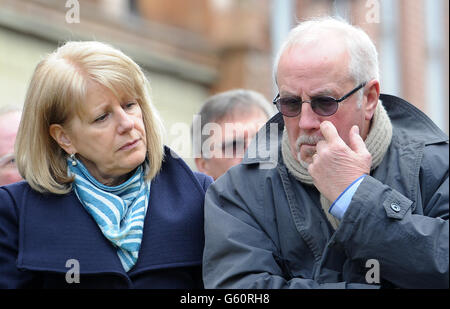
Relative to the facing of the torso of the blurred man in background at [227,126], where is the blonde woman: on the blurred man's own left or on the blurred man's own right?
on the blurred man's own right

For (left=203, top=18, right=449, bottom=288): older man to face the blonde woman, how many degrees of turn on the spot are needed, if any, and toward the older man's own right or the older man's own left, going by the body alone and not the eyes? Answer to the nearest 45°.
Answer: approximately 45° to the older man's own right

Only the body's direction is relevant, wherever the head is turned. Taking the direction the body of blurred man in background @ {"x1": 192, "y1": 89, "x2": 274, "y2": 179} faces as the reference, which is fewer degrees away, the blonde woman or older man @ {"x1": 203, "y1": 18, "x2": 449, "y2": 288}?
the older man

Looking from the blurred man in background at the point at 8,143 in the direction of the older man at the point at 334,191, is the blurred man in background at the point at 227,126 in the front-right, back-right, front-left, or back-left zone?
front-left

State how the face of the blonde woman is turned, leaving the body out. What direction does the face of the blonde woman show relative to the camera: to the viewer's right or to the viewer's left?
to the viewer's right

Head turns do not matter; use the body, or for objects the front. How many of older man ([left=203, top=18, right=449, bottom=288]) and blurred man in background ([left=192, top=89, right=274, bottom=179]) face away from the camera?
0

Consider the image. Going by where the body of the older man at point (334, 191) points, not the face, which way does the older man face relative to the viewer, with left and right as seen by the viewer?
facing the viewer and to the left of the viewer

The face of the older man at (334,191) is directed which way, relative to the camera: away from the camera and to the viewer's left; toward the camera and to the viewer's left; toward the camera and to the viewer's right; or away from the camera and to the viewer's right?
toward the camera and to the viewer's left

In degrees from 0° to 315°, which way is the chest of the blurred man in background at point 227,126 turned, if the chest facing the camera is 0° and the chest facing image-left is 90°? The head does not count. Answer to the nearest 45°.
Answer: approximately 315°

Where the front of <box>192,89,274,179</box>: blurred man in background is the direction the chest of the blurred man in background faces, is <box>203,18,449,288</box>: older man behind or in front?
in front

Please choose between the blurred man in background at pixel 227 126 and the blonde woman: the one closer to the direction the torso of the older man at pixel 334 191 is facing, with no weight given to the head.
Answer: the blonde woman
